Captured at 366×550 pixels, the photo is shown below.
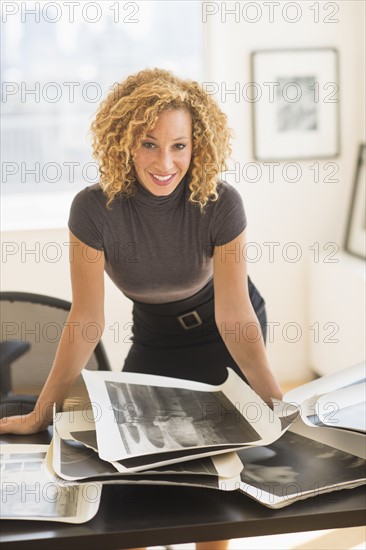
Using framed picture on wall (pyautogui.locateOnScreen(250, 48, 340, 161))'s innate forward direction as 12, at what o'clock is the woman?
The woman is roughly at 12 o'clock from the framed picture on wall.

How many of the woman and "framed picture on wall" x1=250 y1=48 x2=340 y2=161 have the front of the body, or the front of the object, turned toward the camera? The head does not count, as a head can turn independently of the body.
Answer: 2

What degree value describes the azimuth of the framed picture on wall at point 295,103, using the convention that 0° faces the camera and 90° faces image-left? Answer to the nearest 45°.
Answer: approximately 0°

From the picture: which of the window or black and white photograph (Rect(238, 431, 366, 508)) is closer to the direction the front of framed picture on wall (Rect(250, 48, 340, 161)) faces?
the black and white photograph

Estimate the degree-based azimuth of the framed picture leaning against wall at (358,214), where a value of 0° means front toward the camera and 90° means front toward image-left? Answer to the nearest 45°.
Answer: approximately 45°

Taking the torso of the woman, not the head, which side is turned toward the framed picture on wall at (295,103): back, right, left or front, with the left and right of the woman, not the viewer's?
back

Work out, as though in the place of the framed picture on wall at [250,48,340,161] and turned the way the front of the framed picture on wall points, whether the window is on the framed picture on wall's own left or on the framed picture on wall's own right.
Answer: on the framed picture on wall's own right

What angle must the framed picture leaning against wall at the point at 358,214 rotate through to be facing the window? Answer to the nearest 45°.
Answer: approximately 45° to its right
